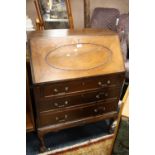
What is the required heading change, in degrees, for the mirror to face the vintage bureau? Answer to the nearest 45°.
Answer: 0° — it already faces it

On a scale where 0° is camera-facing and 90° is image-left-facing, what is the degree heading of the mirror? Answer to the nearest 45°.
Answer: approximately 0°
